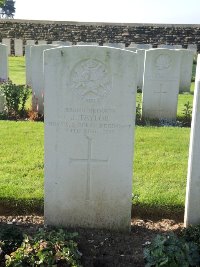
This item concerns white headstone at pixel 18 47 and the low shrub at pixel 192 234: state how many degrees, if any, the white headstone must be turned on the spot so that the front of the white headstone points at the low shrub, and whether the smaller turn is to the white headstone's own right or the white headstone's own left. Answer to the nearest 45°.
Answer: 0° — it already faces it

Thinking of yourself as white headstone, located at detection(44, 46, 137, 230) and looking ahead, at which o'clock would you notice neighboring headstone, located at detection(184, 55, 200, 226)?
The neighboring headstone is roughly at 9 o'clock from the white headstone.

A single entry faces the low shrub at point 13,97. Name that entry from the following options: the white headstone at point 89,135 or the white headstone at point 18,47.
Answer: the white headstone at point 18,47

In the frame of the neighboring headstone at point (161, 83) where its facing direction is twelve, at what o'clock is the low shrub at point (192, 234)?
The low shrub is roughly at 12 o'clock from the neighboring headstone.

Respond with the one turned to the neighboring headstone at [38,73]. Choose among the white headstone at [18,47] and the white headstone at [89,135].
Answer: the white headstone at [18,47]

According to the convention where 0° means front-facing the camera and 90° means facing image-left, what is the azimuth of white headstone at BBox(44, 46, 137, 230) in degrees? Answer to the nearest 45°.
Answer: approximately 0°

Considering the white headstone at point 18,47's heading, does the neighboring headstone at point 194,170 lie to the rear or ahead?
ahead

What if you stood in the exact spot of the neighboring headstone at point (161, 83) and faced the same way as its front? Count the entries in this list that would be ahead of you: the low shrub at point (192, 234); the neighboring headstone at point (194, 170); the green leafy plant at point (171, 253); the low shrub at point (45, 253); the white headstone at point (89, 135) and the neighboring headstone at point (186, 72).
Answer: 5

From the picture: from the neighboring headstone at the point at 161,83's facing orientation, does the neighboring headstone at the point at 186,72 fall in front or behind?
behind

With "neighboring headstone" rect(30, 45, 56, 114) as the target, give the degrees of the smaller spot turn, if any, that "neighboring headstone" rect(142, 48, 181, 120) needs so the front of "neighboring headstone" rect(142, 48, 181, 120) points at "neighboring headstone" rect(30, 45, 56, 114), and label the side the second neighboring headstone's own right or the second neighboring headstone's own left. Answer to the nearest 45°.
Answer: approximately 90° to the second neighboring headstone's own right

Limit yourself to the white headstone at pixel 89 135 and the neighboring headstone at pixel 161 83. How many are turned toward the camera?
2
